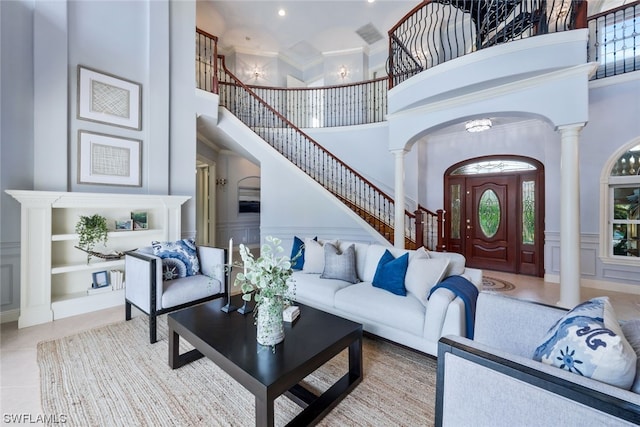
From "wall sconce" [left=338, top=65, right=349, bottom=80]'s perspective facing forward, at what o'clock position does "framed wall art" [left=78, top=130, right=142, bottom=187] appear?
The framed wall art is roughly at 1 o'clock from the wall sconce.

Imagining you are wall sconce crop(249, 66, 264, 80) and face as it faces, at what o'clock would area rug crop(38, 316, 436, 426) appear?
The area rug is roughly at 12 o'clock from the wall sconce.

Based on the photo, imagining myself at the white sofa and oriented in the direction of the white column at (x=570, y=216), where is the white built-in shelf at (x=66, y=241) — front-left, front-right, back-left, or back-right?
back-left

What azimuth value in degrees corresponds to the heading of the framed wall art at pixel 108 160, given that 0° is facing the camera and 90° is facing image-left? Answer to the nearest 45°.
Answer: approximately 315°

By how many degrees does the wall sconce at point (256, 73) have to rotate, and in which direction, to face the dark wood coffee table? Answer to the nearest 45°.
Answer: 0° — it already faces it

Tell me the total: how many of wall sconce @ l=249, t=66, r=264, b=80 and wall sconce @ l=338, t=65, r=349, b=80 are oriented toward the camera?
2
